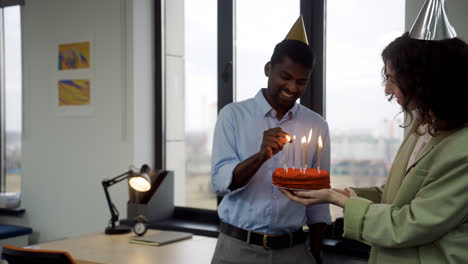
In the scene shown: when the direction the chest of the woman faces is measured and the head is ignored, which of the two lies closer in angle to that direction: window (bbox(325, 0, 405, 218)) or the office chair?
the office chair

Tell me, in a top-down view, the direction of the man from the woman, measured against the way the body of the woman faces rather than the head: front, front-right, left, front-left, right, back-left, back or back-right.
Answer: front-right

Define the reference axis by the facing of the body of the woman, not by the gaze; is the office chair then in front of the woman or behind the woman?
in front

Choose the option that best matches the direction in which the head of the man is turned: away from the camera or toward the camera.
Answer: toward the camera

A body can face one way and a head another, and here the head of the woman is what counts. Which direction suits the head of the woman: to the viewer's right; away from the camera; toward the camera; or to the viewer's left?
to the viewer's left

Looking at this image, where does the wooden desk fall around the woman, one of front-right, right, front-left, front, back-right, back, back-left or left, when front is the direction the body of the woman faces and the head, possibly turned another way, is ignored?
front-right

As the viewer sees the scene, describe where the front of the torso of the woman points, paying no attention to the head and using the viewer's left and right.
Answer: facing to the left of the viewer

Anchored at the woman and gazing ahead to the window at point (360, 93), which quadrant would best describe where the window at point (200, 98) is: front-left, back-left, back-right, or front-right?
front-left

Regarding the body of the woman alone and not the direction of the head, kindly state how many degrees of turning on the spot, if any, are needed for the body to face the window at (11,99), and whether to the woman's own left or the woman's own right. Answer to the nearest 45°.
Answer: approximately 45° to the woman's own right

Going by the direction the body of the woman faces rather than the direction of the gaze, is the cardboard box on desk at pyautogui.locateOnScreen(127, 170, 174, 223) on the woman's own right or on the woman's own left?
on the woman's own right

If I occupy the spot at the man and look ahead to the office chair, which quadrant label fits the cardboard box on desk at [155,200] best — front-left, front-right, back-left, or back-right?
front-right

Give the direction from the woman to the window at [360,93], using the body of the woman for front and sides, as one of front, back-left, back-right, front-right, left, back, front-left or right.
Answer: right

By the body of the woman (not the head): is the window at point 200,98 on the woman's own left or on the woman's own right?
on the woman's own right
